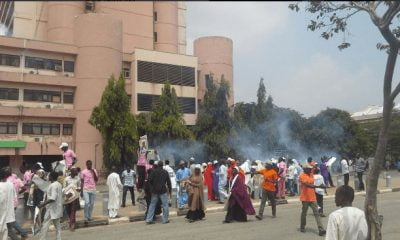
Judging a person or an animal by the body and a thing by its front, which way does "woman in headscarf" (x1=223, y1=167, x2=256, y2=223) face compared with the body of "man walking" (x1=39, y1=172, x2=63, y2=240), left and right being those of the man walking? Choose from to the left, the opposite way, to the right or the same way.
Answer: the same way

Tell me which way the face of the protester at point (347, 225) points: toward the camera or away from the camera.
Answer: away from the camera

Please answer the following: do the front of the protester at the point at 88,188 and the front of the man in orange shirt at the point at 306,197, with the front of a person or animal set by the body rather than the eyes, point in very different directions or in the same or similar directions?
same or similar directions

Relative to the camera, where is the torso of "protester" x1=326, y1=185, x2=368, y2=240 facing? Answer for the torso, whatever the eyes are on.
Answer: away from the camera

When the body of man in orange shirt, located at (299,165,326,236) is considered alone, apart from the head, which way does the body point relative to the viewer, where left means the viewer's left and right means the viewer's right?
facing the viewer and to the right of the viewer

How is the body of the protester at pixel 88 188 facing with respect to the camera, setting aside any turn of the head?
toward the camera

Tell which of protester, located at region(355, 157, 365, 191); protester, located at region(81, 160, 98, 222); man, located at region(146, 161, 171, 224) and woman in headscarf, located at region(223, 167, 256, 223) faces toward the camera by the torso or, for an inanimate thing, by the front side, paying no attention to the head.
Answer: protester, located at region(81, 160, 98, 222)

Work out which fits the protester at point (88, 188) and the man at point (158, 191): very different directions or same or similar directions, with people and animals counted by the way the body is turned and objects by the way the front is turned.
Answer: very different directions
